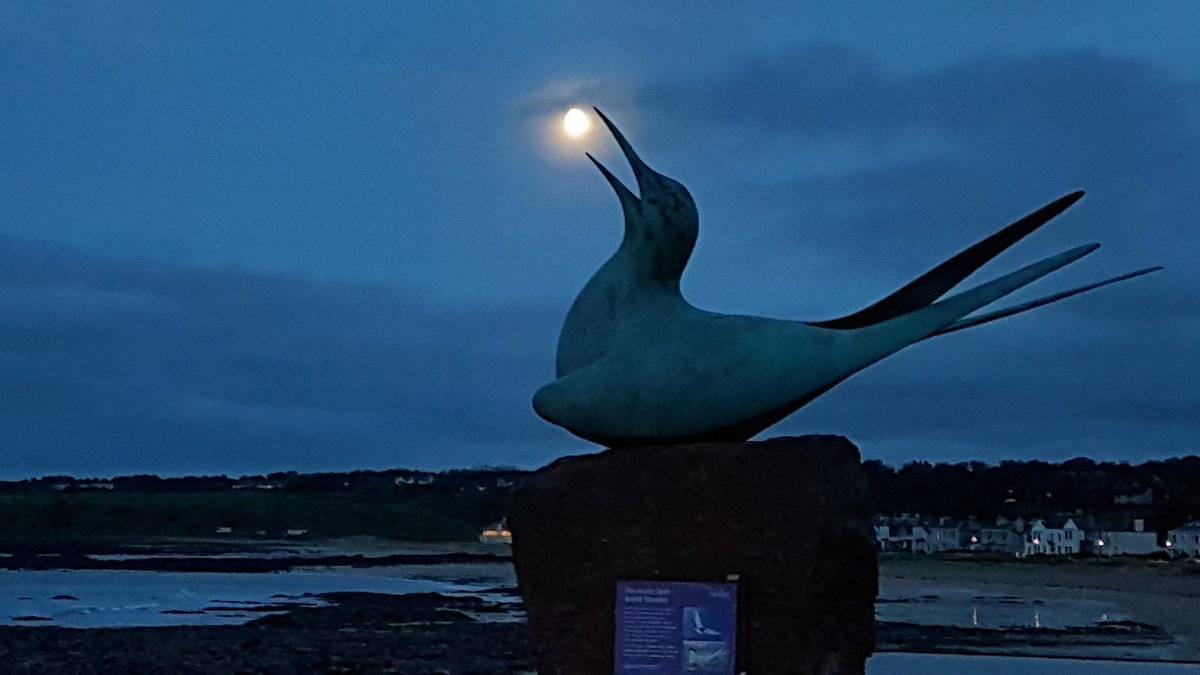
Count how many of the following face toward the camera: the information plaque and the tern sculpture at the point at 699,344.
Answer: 1

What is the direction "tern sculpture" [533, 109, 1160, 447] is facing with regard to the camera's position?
facing to the left of the viewer

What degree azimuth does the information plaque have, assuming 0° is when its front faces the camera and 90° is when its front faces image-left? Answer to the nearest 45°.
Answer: approximately 0°

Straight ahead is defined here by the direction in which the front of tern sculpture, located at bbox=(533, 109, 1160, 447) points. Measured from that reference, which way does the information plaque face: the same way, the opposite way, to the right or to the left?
to the left
